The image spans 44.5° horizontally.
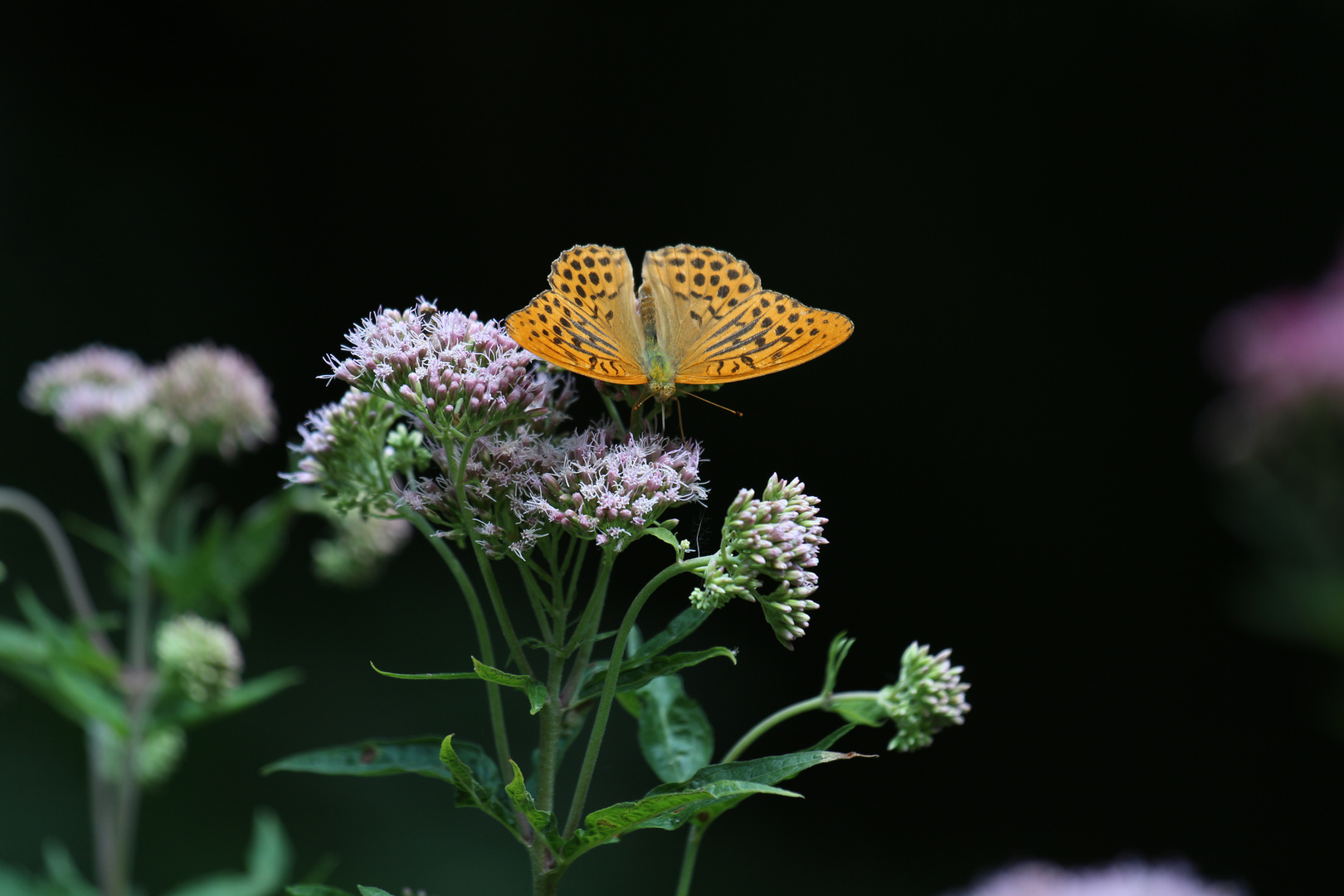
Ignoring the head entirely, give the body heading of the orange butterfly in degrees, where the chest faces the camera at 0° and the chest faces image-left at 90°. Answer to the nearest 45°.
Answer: approximately 0°

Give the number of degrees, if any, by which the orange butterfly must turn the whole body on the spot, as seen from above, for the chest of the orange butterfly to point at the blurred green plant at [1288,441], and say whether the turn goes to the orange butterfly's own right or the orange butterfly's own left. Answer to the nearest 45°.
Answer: approximately 135° to the orange butterfly's own left

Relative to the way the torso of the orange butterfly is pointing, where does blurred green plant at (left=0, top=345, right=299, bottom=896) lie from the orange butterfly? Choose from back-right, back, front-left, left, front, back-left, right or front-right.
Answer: back-right
